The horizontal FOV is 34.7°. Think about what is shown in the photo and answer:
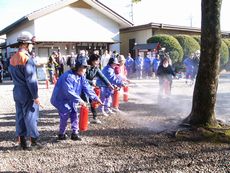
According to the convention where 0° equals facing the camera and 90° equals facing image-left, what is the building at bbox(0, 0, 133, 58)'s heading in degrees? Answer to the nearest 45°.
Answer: approximately 0°

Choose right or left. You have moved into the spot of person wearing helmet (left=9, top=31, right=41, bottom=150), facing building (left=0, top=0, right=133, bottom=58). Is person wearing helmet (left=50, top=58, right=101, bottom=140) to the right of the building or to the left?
right

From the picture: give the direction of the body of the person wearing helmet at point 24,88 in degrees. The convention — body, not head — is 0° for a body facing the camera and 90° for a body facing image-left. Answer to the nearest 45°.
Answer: approximately 225°

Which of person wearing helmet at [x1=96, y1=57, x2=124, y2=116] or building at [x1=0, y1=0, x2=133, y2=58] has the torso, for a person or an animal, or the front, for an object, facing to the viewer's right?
the person wearing helmet

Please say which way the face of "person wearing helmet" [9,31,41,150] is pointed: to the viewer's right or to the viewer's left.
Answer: to the viewer's right

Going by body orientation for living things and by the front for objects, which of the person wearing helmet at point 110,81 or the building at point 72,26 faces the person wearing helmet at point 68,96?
the building

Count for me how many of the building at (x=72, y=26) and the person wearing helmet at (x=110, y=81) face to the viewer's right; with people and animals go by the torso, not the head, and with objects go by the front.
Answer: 1

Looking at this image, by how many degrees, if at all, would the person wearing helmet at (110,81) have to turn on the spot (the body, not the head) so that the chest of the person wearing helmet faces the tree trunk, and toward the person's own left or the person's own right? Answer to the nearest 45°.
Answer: approximately 45° to the person's own right

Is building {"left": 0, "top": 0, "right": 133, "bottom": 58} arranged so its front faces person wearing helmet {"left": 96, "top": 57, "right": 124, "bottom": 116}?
yes

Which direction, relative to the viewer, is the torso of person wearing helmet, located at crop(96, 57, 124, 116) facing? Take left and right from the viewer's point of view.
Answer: facing to the right of the viewer

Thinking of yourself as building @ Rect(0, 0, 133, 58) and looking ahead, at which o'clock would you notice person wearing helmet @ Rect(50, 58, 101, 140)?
The person wearing helmet is roughly at 12 o'clock from the building.
